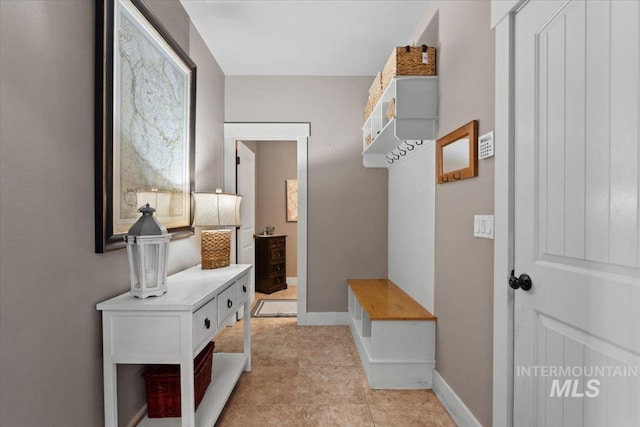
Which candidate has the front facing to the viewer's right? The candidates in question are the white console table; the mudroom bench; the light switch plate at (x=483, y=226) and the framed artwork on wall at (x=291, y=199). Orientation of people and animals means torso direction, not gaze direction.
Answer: the white console table

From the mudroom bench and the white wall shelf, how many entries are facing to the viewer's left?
2

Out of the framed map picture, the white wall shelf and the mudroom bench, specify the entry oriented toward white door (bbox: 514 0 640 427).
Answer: the framed map picture

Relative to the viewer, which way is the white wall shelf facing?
to the viewer's left

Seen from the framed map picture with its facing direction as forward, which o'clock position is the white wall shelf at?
The white wall shelf is roughly at 11 o'clock from the framed map picture.

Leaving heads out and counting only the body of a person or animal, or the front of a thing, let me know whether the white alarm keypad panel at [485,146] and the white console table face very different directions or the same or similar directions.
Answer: very different directions

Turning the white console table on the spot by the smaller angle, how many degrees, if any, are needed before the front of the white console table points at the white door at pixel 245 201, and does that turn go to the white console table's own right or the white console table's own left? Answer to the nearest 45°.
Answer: approximately 90° to the white console table's own left

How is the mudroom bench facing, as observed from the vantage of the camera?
facing to the left of the viewer

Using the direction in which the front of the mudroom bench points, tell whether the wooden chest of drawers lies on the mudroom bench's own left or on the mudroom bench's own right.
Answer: on the mudroom bench's own right

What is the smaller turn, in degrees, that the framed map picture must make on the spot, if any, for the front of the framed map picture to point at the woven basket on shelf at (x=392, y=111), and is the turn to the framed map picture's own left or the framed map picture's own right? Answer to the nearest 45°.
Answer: approximately 45° to the framed map picture's own left

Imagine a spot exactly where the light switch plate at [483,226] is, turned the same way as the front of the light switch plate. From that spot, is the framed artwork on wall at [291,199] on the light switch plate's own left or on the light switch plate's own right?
on the light switch plate's own right
